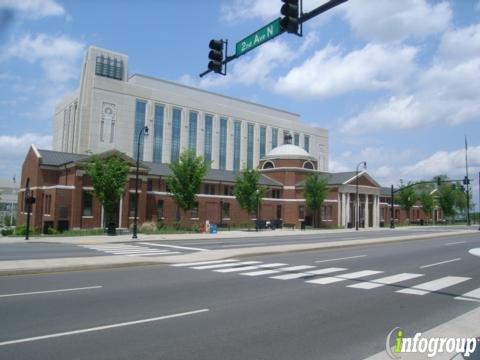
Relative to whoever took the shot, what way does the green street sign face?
facing the viewer and to the left of the viewer

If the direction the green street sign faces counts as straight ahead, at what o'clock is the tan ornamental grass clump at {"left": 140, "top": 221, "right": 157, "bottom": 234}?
The tan ornamental grass clump is roughly at 4 o'clock from the green street sign.

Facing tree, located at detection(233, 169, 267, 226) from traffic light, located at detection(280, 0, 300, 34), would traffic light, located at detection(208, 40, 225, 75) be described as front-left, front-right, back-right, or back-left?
front-left

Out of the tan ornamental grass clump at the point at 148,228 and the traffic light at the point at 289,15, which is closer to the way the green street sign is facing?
the traffic light

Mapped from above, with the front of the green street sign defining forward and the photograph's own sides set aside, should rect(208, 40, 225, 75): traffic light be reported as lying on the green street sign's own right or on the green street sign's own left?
on the green street sign's own right

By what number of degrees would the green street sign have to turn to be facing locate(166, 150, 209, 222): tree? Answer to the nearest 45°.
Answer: approximately 135° to its right

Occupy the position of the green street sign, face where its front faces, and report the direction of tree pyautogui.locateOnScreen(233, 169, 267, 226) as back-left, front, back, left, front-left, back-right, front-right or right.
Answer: back-right

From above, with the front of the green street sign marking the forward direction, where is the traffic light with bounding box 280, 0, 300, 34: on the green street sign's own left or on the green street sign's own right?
on the green street sign's own left
